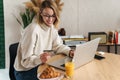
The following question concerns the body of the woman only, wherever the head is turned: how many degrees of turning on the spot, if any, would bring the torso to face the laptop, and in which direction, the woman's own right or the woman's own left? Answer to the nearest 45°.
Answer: approximately 45° to the woman's own left

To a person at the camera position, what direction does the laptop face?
facing away from the viewer and to the left of the viewer

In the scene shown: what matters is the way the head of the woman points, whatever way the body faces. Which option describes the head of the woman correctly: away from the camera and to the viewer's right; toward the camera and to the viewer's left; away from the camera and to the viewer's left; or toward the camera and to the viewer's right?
toward the camera and to the viewer's right

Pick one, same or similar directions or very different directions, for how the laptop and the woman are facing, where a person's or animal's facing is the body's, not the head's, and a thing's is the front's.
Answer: very different directions

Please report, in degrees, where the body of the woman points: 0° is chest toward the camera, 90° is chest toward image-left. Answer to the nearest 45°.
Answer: approximately 315°

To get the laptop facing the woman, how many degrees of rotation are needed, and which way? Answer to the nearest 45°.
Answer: approximately 45° to its left
